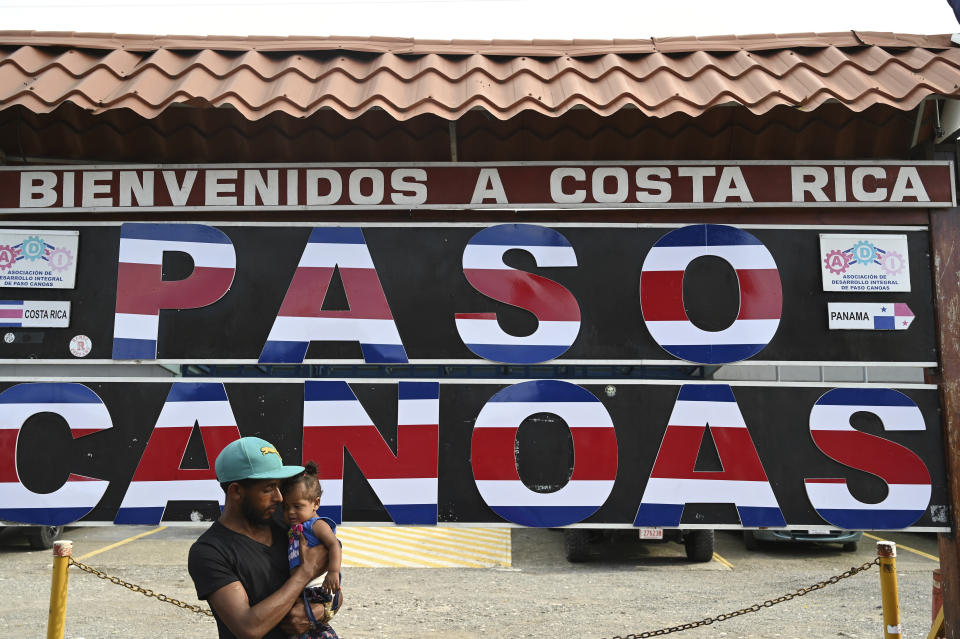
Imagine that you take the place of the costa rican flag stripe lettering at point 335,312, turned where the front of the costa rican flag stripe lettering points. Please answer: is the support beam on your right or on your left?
on your left

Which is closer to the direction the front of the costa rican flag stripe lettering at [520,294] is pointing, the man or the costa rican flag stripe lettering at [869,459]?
the man

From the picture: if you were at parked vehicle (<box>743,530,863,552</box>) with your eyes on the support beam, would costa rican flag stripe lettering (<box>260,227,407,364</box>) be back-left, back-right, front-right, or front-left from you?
front-right

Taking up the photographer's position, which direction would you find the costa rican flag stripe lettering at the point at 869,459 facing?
facing the viewer

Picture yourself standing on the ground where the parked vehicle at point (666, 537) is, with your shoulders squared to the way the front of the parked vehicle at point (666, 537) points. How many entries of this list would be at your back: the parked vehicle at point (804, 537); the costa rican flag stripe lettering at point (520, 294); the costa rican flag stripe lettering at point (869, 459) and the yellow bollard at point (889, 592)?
3

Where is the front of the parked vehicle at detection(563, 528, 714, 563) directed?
away from the camera

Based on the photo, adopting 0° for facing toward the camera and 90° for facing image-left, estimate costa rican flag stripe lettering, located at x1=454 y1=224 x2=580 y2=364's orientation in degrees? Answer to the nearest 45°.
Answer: approximately 0°

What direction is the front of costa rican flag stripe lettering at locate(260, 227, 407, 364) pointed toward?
toward the camera

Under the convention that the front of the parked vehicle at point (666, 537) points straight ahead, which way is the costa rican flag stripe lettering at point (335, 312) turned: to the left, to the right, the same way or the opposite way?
the opposite way

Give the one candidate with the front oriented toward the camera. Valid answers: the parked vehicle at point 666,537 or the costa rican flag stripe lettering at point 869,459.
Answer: the costa rican flag stripe lettering

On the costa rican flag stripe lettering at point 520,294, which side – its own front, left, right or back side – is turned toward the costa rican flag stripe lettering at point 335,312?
right

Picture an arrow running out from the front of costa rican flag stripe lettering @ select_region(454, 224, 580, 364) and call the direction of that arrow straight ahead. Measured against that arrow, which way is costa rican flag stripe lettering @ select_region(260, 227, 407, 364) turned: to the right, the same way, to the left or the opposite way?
the same way
